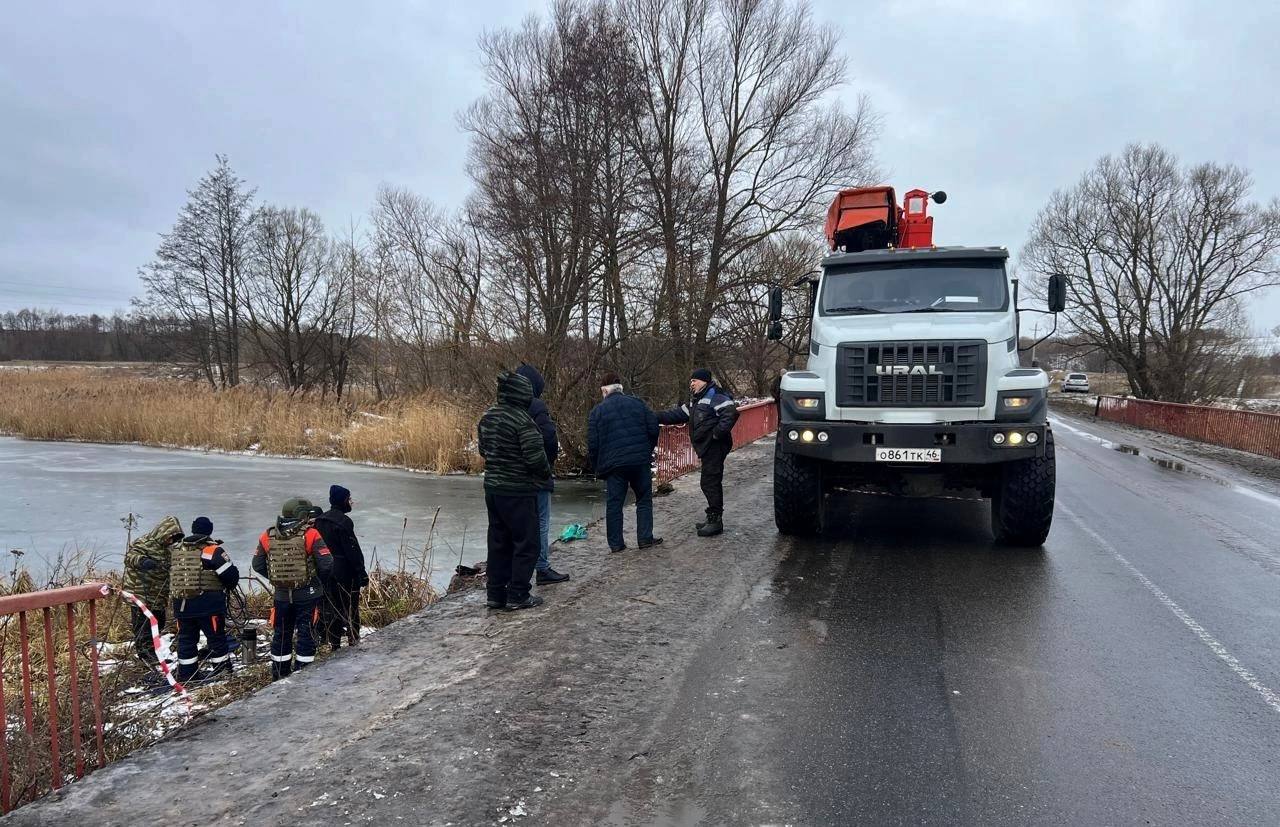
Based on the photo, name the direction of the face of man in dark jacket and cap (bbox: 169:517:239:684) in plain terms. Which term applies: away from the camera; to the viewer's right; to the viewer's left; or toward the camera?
away from the camera

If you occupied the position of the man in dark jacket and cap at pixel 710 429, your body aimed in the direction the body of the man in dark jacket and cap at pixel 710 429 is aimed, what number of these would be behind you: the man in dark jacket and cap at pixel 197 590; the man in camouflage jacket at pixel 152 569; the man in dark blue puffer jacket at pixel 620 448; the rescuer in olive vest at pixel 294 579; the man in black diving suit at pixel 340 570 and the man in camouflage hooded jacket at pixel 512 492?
0

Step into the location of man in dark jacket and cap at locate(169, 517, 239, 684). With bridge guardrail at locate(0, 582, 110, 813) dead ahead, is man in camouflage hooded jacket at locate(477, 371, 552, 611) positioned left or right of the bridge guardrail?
left

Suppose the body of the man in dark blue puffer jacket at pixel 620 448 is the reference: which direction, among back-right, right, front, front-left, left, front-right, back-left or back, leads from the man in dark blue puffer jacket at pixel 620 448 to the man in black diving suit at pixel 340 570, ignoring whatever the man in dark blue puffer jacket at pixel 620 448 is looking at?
left

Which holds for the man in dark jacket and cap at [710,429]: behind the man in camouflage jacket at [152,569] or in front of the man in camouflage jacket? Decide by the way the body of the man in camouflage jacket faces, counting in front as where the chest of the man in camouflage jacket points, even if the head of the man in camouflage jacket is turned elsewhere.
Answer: in front

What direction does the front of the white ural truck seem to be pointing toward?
toward the camera

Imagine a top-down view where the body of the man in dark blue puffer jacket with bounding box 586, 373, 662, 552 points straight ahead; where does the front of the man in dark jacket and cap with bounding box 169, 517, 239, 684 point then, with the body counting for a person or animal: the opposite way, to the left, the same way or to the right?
the same way

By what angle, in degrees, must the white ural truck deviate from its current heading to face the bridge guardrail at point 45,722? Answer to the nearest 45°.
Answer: approximately 45° to its right

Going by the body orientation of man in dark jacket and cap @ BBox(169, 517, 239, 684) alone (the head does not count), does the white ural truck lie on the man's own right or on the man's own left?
on the man's own right

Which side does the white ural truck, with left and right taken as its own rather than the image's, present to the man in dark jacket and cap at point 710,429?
right

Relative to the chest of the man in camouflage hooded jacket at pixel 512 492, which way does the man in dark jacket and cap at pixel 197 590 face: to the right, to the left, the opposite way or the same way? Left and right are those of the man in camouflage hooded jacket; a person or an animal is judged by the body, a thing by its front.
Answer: the same way

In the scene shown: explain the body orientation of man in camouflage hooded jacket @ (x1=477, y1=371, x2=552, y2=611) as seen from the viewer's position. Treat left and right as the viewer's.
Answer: facing away from the viewer and to the right of the viewer

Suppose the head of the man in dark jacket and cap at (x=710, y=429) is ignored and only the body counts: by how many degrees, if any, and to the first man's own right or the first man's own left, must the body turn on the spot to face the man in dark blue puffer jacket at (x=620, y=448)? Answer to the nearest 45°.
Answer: approximately 45° to the first man's own left

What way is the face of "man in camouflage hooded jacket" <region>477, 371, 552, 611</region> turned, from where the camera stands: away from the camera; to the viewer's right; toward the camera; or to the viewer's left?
away from the camera

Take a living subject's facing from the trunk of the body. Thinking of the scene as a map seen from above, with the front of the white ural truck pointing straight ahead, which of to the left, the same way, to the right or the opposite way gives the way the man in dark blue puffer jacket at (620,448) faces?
the opposite way

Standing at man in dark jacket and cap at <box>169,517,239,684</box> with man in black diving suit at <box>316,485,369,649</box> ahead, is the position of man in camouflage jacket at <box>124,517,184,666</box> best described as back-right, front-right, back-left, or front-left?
back-left

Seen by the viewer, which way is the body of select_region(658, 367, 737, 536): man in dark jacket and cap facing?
to the viewer's left
